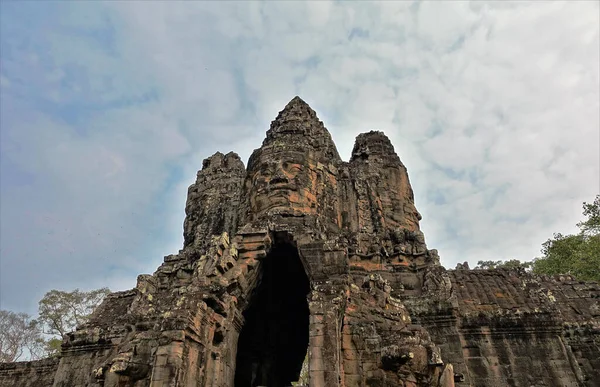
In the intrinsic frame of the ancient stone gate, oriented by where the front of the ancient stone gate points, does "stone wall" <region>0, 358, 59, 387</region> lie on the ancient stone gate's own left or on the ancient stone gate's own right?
on the ancient stone gate's own right

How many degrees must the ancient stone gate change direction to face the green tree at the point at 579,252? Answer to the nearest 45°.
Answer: approximately 135° to its left

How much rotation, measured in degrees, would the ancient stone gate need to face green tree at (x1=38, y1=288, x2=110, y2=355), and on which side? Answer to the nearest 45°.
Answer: approximately 135° to its right

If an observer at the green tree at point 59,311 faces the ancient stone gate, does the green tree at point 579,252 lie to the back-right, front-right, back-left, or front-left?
front-left

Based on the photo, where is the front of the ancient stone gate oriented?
toward the camera
